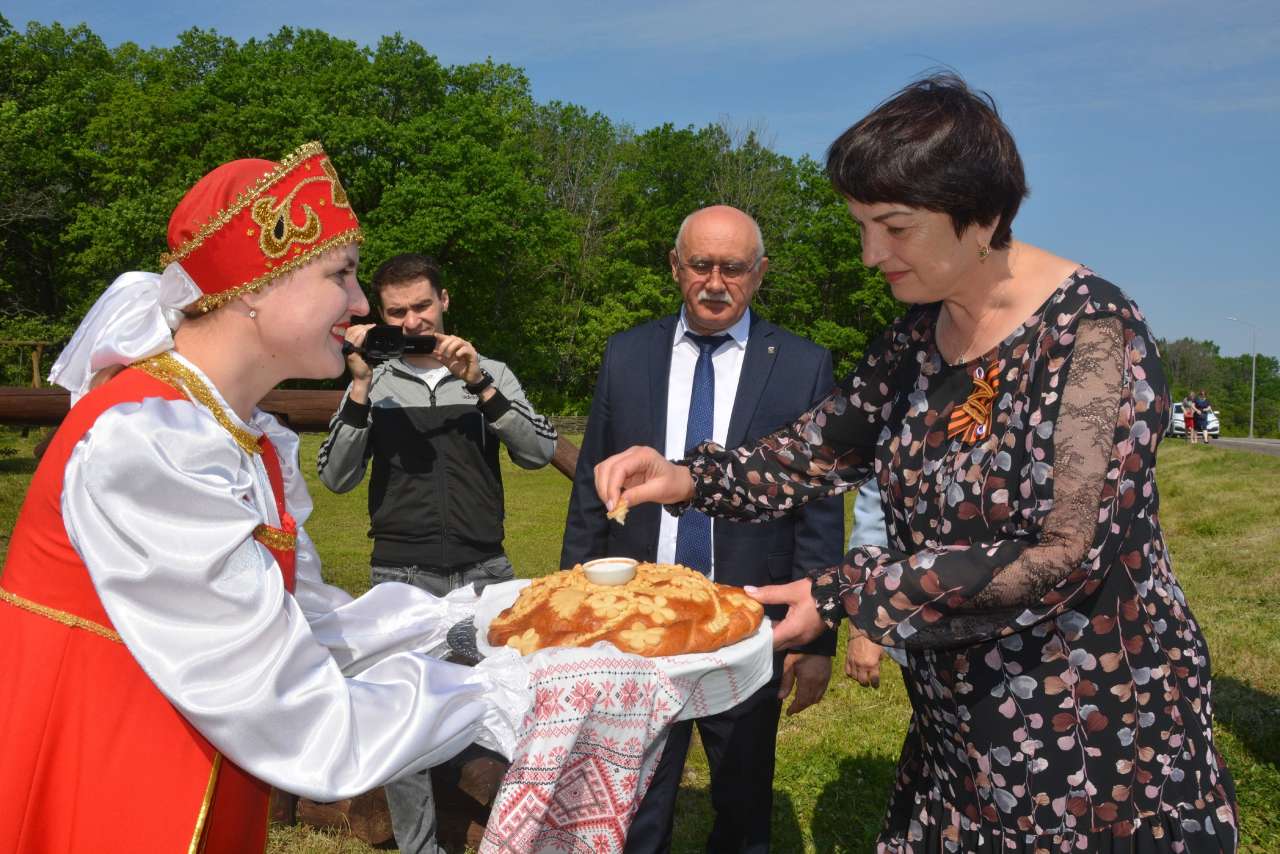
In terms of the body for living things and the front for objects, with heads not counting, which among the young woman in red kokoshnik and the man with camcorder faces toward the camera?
the man with camcorder

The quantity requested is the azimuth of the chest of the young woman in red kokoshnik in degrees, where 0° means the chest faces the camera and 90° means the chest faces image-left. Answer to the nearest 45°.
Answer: approximately 270°

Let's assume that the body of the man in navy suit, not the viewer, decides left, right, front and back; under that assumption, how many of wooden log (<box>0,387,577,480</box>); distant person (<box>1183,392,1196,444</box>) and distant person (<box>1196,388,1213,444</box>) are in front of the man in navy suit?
0

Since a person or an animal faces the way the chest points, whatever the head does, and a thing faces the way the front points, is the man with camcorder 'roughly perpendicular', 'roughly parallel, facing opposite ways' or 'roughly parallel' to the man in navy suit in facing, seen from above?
roughly parallel

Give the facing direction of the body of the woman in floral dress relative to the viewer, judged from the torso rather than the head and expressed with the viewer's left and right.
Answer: facing the viewer and to the left of the viewer

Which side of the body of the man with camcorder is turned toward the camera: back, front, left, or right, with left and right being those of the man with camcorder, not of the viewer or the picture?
front

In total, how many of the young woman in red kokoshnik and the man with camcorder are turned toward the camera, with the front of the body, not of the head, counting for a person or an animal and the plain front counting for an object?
1

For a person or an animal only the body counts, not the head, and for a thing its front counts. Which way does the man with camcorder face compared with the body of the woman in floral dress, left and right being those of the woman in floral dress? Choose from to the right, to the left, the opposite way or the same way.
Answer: to the left

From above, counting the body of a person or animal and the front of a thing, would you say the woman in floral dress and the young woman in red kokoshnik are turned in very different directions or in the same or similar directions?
very different directions

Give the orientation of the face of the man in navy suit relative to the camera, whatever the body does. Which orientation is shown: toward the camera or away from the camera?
toward the camera

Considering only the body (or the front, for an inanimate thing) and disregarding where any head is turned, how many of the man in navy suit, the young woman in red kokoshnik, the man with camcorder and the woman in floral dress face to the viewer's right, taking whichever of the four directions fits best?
1

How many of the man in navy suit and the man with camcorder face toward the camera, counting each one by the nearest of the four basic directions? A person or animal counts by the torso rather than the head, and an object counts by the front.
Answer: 2

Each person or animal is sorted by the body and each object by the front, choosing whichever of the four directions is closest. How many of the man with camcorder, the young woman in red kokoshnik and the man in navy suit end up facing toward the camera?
2

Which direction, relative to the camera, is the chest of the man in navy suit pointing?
toward the camera

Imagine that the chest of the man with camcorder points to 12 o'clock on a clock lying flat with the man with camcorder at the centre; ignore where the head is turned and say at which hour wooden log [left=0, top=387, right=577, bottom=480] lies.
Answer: The wooden log is roughly at 5 o'clock from the man with camcorder.
